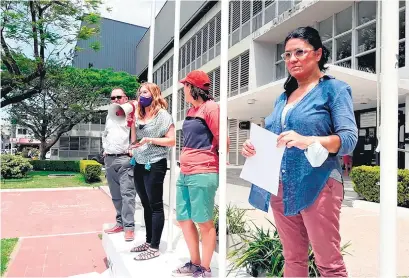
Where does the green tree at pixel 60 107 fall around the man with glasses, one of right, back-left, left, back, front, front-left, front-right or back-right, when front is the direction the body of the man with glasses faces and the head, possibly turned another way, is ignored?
back-right

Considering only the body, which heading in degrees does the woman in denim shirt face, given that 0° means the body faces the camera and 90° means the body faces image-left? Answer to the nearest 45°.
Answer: approximately 45°

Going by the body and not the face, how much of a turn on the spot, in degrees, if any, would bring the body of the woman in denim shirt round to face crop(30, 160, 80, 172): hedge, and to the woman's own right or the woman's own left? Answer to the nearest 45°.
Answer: approximately 90° to the woman's own right

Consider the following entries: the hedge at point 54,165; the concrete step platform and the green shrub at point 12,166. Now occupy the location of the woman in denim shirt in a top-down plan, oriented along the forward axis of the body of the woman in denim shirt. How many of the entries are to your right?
3

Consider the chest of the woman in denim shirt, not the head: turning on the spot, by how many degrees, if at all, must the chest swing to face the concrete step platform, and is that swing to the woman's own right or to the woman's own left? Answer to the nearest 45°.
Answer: approximately 90° to the woman's own right

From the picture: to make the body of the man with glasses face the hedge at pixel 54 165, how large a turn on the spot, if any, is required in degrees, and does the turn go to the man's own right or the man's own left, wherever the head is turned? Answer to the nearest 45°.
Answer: approximately 135° to the man's own right

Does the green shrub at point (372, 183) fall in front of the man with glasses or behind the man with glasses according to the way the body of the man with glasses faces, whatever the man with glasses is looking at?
behind

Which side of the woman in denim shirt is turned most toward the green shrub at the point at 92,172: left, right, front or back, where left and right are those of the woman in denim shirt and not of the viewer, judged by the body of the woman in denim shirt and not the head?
right

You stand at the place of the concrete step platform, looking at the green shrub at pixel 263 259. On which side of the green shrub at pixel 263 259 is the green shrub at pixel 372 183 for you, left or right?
left

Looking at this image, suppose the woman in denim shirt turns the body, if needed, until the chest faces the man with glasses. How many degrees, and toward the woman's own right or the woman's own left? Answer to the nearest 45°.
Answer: approximately 90° to the woman's own right

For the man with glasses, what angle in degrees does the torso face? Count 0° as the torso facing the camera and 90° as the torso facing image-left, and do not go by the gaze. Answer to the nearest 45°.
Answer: approximately 45°

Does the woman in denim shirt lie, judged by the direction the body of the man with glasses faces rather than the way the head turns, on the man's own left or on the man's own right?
on the man's own left
